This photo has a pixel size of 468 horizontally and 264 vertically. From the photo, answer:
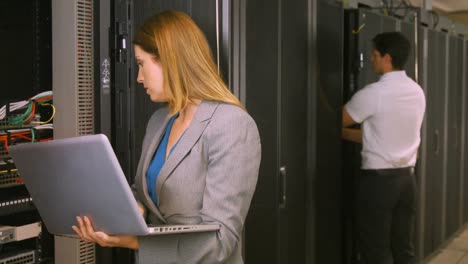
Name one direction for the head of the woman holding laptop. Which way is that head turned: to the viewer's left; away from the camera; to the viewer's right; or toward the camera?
to the viewer's left

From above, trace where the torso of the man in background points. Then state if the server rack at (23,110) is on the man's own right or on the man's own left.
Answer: on the man's own left

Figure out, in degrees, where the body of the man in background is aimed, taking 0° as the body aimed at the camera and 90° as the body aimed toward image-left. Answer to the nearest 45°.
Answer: approximately 135°

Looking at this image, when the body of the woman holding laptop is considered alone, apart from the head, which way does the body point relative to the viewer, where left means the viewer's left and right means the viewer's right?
facing the viewer and to the left of the viewer

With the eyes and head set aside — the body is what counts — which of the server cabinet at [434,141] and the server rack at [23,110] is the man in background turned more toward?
the server cabinet

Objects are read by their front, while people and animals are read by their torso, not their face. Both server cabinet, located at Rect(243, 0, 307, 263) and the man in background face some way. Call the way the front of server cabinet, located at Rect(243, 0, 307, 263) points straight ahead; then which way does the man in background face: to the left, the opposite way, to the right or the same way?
the opposite way

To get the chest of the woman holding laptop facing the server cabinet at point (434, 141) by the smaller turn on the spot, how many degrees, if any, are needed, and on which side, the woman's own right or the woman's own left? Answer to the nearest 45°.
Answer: approximately 180°

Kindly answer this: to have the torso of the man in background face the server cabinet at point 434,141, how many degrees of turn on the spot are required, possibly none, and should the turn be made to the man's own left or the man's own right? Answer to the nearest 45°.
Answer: approximately 45° to the man's own right
